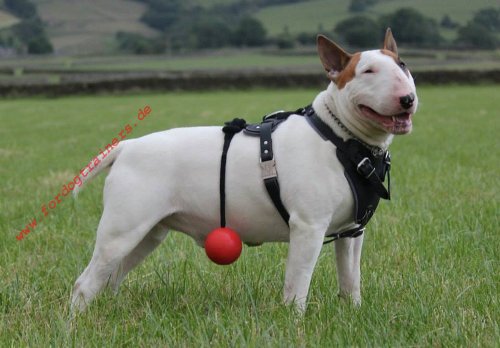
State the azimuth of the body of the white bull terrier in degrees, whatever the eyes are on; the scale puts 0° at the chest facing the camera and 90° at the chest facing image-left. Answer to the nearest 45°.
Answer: approximately 270°
